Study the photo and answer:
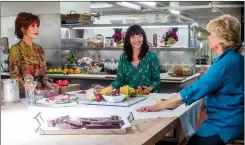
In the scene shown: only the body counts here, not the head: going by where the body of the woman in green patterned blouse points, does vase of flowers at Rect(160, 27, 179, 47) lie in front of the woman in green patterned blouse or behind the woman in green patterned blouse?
behind

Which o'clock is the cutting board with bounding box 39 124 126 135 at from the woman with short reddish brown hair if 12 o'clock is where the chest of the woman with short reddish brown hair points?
The cutting board is roughly at 1 o'clock from the woman with short reddish brown hair.

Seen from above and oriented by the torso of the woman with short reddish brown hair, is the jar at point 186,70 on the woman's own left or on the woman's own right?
on the woman's own left

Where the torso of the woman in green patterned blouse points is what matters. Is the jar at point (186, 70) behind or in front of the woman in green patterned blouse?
behind

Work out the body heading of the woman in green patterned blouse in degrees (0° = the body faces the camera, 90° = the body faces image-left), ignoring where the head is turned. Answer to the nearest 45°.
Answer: approximately 0°

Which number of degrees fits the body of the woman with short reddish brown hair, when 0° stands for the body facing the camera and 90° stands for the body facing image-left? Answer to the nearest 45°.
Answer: approximately 315°

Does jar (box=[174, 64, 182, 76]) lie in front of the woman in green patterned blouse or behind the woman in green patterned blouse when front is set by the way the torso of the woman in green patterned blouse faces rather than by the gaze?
behind

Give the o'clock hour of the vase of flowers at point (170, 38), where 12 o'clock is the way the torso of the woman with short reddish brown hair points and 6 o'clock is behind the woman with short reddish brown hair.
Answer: The vase of flowers is roughly at 9 o'clock from the woman with short reddish brown hair.

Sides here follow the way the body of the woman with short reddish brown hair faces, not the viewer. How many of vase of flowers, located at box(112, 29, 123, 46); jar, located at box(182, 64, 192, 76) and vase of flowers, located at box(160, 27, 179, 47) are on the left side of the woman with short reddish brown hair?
3

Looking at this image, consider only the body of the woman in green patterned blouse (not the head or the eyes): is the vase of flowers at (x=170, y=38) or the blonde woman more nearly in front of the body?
the blonde woman

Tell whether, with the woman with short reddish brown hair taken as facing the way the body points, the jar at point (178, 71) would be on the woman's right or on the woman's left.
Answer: on the woman's left

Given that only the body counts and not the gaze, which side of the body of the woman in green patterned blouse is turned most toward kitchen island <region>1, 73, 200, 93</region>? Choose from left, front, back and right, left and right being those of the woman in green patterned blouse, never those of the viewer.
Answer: back
